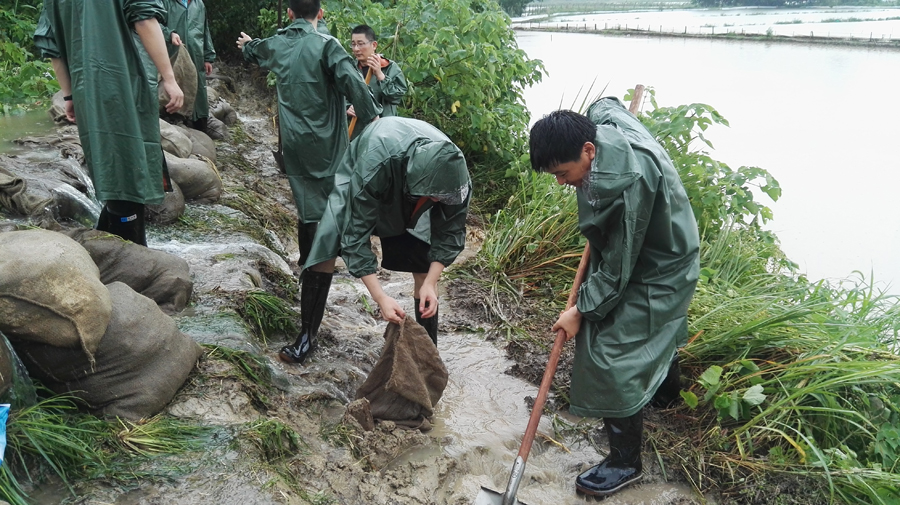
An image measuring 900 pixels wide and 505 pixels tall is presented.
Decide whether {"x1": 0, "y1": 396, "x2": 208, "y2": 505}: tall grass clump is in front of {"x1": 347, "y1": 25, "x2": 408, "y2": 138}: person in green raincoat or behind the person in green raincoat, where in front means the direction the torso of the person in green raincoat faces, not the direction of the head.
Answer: in front

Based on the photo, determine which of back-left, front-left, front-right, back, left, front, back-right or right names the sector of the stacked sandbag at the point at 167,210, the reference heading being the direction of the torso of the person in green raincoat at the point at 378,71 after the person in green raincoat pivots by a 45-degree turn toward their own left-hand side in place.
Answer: front-right

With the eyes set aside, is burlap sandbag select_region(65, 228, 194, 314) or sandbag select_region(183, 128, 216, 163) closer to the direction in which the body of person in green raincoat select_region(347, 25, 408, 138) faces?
the burlap sandbag

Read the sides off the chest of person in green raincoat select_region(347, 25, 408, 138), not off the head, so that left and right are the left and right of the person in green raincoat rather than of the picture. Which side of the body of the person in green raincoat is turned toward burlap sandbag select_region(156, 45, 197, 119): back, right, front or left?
right

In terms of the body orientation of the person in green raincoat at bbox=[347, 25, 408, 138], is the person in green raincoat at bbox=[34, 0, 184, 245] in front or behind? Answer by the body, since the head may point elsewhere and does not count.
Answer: in front

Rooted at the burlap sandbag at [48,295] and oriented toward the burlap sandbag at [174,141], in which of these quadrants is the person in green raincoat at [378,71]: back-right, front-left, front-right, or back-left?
front-right

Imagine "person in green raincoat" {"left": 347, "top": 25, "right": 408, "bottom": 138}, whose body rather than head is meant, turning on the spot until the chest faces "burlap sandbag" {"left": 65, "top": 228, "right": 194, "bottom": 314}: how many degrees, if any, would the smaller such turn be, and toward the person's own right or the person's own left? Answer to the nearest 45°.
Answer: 0° — they already face it

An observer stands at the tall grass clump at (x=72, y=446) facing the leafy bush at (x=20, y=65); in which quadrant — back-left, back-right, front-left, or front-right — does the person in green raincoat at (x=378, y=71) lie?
front-right

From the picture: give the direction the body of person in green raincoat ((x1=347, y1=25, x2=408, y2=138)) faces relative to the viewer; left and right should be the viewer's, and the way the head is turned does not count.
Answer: facing the viewer and to the left of the viewer

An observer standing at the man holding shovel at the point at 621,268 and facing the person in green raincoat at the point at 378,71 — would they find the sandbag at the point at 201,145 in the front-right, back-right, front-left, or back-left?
front-left

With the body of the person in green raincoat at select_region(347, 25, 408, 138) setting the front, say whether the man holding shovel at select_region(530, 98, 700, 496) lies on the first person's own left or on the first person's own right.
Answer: on the first person's own left

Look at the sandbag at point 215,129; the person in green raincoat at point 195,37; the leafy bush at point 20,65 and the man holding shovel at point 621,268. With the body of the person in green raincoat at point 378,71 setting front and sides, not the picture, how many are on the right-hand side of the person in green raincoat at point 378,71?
3

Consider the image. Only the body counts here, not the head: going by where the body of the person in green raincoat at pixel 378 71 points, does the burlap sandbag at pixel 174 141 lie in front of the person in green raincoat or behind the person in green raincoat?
in front
